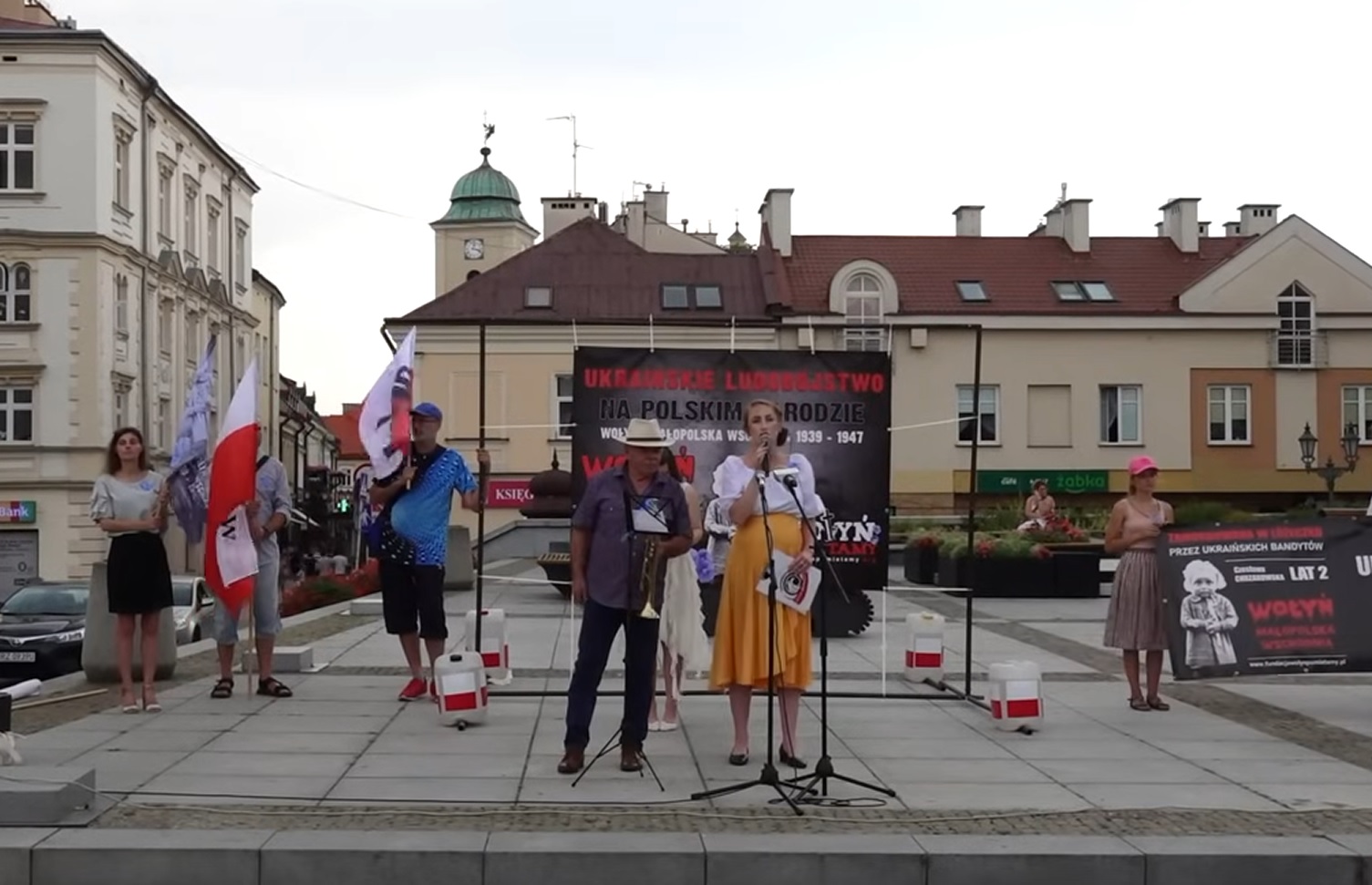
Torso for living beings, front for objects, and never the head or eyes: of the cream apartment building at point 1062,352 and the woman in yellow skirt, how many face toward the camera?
2

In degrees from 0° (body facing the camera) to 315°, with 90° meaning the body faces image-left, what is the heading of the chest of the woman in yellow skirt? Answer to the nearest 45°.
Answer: approximately 0°

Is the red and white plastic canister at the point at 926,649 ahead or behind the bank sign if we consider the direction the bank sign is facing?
ahead

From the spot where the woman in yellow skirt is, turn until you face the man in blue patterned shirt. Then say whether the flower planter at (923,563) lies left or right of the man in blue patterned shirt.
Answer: right

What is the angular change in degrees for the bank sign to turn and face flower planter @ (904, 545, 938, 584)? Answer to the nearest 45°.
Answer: approximately 45° to its left

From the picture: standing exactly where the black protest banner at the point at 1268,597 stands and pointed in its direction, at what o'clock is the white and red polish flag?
The white and red polish flag is roughly at 2 o'clock from the black protest banner.

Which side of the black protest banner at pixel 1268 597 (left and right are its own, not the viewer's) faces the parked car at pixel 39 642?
right

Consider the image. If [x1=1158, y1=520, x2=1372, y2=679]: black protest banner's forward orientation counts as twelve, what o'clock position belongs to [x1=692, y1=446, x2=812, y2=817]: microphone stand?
The microphone stand is roughly at 1 o'clock from the black protest banner.

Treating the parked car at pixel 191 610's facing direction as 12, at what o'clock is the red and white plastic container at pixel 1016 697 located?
The red and white plastic container is roughly at 10 o'clock from the parked car.

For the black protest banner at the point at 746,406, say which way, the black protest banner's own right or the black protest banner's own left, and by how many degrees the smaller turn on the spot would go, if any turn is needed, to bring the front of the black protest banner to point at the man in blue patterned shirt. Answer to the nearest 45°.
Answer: approximately 90° to the black protest banner's own right

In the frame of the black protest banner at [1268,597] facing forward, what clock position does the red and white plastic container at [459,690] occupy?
The red and white plastic container is roughly at 2 o'clock from the black protest banner.
